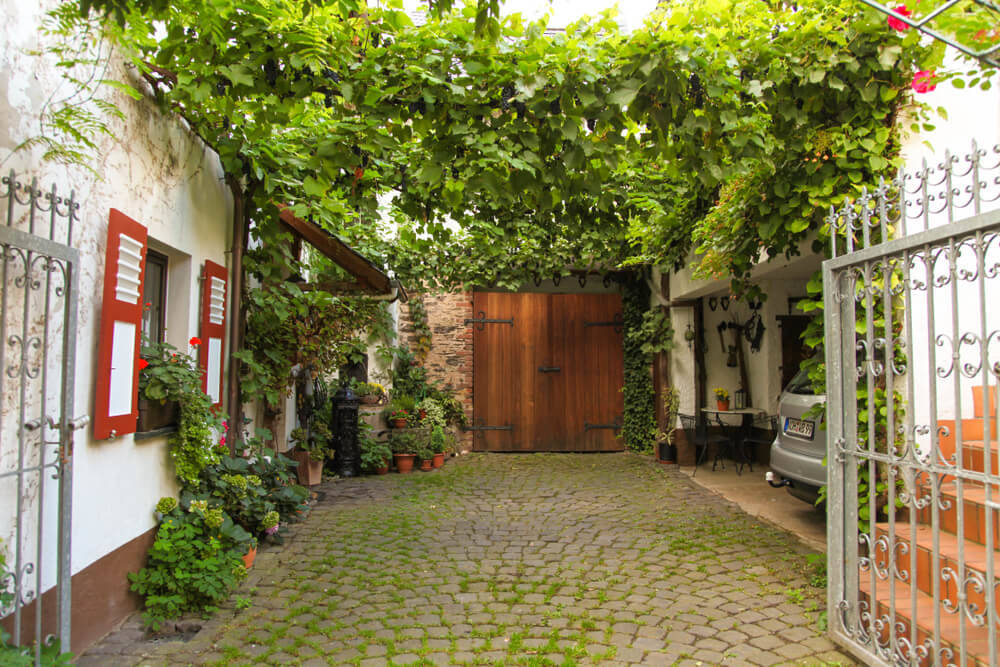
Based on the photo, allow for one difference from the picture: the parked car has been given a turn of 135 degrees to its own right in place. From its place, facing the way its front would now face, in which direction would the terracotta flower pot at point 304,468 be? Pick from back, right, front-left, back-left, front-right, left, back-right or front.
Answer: right

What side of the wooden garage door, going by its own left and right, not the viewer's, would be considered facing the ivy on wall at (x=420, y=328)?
right

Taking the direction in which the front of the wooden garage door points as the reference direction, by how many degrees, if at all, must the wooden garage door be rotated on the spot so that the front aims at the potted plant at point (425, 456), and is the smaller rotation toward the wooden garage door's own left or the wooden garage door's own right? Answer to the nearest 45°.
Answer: approximately 45° to the wooden garage door's own right

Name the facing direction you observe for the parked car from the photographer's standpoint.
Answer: facing away from the viewer and to the right of the viewer

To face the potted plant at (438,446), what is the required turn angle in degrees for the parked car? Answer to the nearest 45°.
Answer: approximately 90° to its left

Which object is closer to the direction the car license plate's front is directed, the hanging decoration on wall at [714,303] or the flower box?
the flower box

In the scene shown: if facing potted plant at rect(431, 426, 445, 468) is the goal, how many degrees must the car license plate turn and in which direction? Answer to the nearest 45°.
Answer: approximately 90° to its right

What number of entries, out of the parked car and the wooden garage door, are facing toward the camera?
1

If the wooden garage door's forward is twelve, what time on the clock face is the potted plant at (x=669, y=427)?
The potted plant is roughly at 10 o'clock from the wooden garage door.

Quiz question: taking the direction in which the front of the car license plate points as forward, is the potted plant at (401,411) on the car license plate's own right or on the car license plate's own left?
on the car license plate's own right
